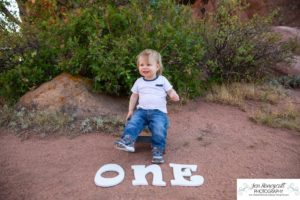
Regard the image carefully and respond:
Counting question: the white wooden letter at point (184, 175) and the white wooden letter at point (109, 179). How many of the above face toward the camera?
2

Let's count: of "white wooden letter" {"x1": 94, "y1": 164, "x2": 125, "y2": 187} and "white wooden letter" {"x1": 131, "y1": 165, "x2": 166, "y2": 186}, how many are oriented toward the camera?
2

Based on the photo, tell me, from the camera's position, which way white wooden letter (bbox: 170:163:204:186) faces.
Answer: facing the viewer

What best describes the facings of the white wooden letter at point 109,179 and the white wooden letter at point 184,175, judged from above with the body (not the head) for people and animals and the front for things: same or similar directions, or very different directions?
same or similar directions

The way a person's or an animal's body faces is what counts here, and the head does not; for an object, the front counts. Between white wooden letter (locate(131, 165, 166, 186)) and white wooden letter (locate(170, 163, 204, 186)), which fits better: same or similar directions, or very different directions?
same or similar directions

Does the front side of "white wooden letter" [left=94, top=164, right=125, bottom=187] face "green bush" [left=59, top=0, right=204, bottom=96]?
no

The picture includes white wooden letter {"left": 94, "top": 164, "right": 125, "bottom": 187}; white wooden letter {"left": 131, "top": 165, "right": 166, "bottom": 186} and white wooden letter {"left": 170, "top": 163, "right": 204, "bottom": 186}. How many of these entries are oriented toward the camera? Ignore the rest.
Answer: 3

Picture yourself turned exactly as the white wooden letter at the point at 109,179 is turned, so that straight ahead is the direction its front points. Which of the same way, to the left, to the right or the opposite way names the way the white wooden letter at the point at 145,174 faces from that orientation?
the same way
